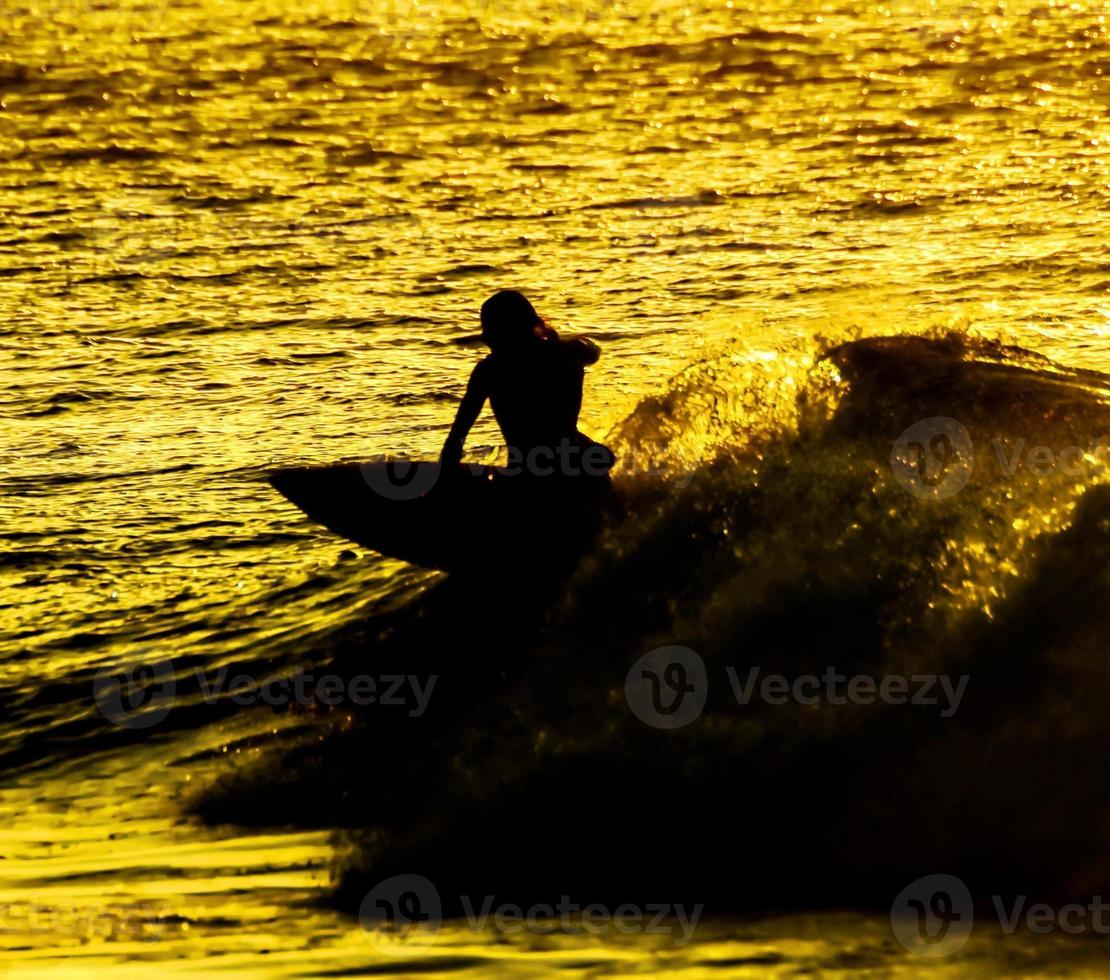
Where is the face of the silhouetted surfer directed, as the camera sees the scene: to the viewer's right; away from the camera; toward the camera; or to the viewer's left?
to the viewer's left

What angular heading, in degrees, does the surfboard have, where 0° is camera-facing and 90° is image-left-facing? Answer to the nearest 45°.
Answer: approximately 90°
